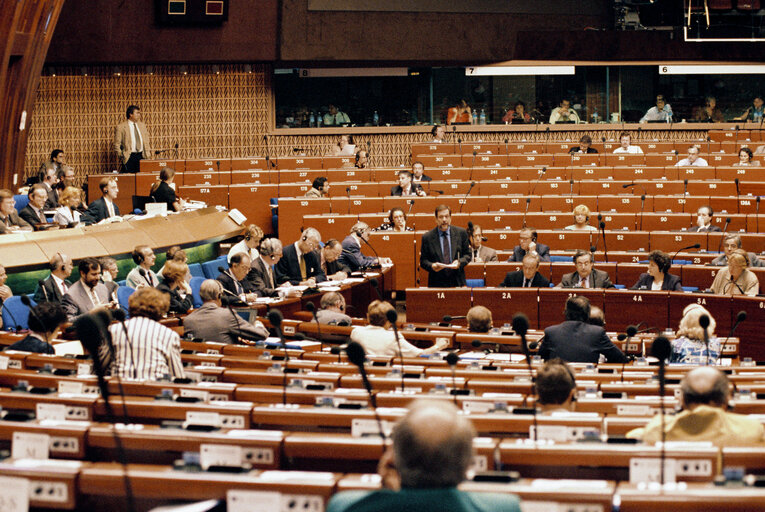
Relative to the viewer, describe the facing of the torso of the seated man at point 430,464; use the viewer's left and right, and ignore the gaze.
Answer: facing away from the viewer

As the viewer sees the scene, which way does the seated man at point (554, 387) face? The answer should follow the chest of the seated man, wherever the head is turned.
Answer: away from the camera

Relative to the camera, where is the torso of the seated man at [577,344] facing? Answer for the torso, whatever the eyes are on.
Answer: away from the camera

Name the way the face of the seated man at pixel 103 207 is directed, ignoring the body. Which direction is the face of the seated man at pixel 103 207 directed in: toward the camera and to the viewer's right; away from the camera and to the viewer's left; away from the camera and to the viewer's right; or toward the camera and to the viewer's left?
toward the camera and to the viewer's right

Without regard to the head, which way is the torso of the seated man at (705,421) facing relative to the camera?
away from the camera

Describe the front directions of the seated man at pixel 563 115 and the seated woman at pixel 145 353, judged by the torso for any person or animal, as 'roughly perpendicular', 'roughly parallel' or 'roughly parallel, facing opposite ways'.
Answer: roughly parallel, facing opposite ways

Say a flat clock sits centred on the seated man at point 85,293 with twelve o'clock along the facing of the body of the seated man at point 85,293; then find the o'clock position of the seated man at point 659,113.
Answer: the seated man at point 659,113 is roughly at 9 o'clock from the seated man at point 85,293.

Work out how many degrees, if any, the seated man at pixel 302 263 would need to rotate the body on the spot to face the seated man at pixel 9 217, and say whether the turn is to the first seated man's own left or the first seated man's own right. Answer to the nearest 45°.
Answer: approximately 135° to the first seated man's own right

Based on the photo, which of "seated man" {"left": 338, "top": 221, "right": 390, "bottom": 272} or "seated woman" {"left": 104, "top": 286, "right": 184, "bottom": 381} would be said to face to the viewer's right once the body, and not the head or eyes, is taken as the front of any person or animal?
"seated man" {"left": 338, "top": 221, "right": 390, "bottom": 272}

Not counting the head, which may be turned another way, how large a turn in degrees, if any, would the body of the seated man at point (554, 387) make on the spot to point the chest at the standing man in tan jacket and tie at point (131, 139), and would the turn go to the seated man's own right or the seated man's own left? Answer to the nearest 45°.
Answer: approximately 45° to the seated man's own left

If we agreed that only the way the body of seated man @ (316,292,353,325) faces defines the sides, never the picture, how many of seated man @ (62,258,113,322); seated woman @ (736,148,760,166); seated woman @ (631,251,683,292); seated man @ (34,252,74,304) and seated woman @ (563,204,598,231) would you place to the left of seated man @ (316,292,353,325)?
2

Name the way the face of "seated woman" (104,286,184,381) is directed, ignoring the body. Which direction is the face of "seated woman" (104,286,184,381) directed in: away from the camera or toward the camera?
away from the camera

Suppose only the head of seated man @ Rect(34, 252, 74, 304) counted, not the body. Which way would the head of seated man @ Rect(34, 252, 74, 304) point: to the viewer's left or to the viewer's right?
to the viewer's right

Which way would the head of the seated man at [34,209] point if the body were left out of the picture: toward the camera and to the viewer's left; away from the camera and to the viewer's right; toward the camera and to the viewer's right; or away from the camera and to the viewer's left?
toward the camera and to the viewer's right

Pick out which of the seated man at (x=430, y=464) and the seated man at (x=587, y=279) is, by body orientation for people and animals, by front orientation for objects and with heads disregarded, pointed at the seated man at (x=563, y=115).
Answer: the seated man at (x=430, y=464)

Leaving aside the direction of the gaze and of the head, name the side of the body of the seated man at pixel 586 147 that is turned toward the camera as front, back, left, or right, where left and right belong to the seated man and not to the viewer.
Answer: front

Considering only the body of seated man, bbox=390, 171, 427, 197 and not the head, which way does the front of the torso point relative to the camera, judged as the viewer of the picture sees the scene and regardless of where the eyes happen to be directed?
toward the camera

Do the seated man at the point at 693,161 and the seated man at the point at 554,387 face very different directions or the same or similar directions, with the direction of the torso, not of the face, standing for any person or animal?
very different directions

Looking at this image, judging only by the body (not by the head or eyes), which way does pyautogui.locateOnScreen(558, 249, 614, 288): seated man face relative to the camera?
toward the camera

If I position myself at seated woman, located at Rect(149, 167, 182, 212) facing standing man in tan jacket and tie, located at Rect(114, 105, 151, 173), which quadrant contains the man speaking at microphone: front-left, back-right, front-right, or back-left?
back-right

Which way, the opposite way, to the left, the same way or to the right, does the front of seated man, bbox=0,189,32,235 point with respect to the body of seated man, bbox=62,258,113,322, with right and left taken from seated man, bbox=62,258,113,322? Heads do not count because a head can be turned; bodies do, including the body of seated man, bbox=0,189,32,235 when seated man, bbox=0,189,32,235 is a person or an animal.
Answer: the same way

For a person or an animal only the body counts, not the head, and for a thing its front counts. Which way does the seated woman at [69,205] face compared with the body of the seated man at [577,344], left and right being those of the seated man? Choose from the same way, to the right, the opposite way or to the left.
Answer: to the right
